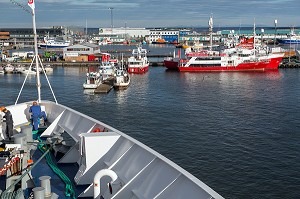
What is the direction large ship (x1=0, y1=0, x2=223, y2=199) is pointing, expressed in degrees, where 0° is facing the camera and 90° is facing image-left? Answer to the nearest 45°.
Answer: approximately 180°

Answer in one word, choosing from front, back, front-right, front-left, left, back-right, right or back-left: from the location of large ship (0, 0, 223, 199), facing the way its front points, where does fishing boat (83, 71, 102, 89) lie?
front
